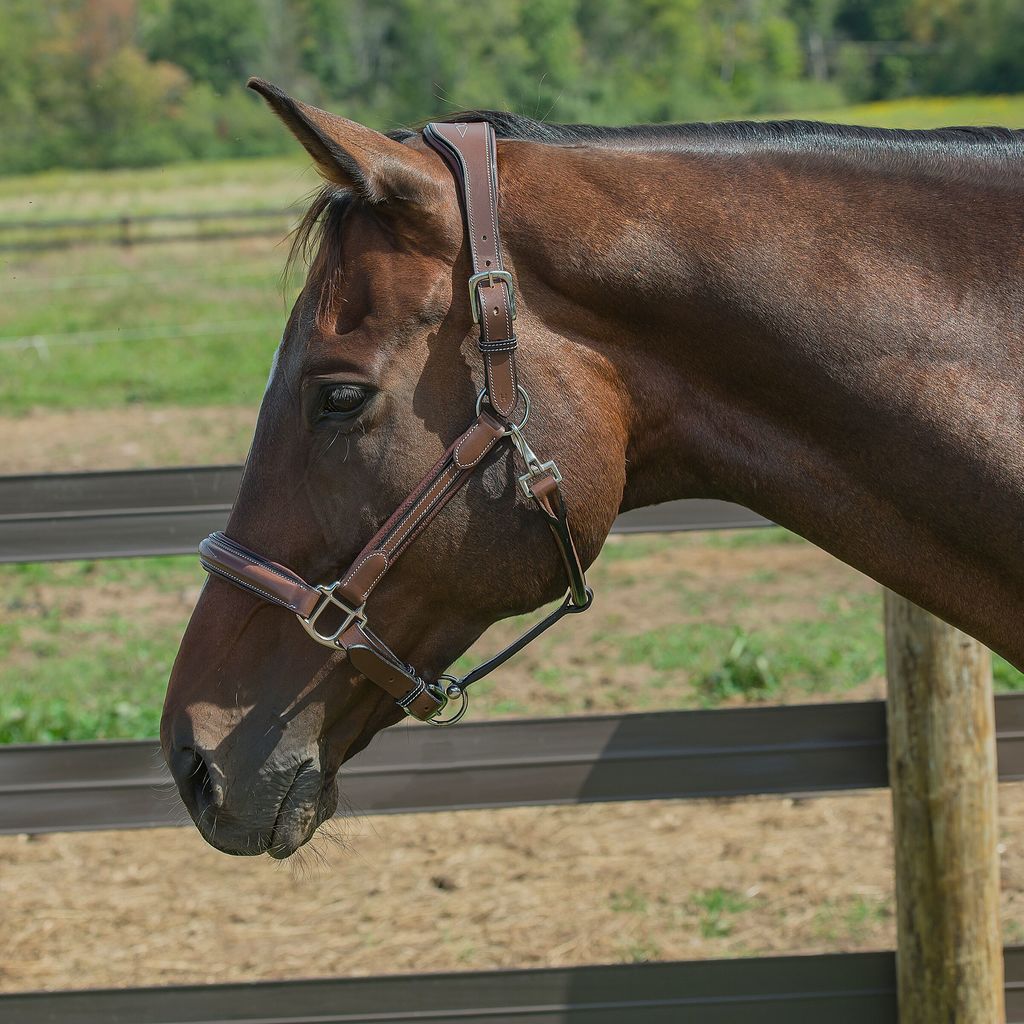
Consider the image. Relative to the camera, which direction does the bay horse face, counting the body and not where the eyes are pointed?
to the viewer's left
